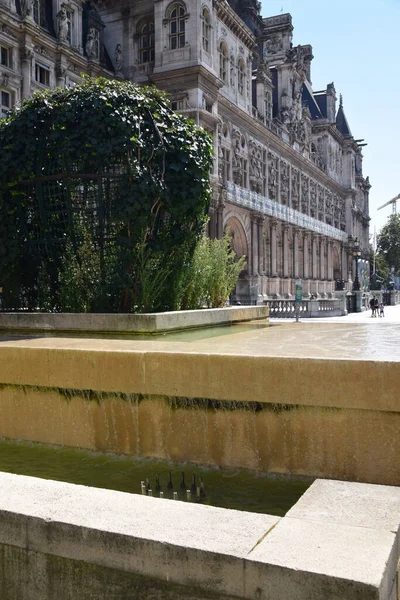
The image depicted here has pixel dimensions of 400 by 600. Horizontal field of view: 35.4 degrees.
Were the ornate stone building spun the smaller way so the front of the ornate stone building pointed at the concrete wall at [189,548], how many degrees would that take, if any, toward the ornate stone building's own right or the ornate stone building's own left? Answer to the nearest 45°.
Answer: approximately 45° to the ornate stone building's own right

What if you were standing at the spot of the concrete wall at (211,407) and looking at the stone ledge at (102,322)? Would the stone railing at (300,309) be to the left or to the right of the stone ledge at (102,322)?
right

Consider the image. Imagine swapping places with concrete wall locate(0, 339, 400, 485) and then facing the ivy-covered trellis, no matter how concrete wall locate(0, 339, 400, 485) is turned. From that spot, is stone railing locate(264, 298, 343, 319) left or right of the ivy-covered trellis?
right

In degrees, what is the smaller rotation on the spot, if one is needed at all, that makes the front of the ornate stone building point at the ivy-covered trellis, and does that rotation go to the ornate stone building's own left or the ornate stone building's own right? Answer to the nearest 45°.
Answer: approximately 45° to the ornate stone building's own right

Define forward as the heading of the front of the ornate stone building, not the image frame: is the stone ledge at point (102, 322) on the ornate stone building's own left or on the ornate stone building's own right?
on the ornate stone building's own right

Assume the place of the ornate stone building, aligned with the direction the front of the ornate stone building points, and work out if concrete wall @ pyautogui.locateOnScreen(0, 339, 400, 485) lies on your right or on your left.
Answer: on your right

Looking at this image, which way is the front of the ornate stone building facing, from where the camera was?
facing the viewer and to the right of the viewer
